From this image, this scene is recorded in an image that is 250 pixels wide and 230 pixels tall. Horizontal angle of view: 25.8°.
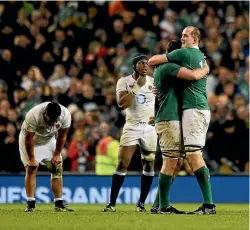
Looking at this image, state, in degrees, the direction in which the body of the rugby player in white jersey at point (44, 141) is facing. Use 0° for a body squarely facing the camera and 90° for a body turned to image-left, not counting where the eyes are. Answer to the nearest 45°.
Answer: approximately 315°

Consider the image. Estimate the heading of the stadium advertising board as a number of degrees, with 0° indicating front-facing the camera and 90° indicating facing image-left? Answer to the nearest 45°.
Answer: approximately 0°

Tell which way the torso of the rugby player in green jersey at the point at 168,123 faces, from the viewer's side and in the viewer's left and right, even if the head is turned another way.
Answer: facing to the right of the viewer
